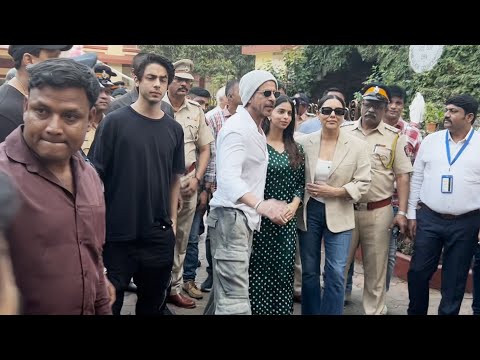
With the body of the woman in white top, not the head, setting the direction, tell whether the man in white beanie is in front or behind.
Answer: in front

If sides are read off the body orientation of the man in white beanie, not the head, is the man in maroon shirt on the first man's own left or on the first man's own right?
on the first man's own right

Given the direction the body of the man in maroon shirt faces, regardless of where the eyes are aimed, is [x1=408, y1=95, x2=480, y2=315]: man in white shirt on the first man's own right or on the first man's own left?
on the first man's own left

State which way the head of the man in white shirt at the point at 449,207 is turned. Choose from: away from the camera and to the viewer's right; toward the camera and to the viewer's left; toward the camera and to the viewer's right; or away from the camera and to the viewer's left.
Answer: toward the camera and to the viewer's left

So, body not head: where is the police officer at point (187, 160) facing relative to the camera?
toward the camera

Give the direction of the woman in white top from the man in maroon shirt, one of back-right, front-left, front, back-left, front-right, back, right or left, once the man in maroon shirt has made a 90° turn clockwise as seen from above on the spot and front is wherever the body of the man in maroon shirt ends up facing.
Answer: back

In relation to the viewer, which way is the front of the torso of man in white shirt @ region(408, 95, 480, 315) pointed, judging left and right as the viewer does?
facing the viewer

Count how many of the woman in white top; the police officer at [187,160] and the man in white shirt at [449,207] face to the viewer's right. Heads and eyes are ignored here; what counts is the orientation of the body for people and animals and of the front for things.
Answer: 0

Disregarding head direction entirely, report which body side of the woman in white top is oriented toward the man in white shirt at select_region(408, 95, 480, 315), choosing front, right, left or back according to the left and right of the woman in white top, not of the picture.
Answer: left

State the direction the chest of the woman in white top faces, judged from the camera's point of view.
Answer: toward the camera

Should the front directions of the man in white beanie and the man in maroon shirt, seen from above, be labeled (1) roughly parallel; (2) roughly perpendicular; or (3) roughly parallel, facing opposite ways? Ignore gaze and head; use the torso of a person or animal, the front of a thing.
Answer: roughly parallel
